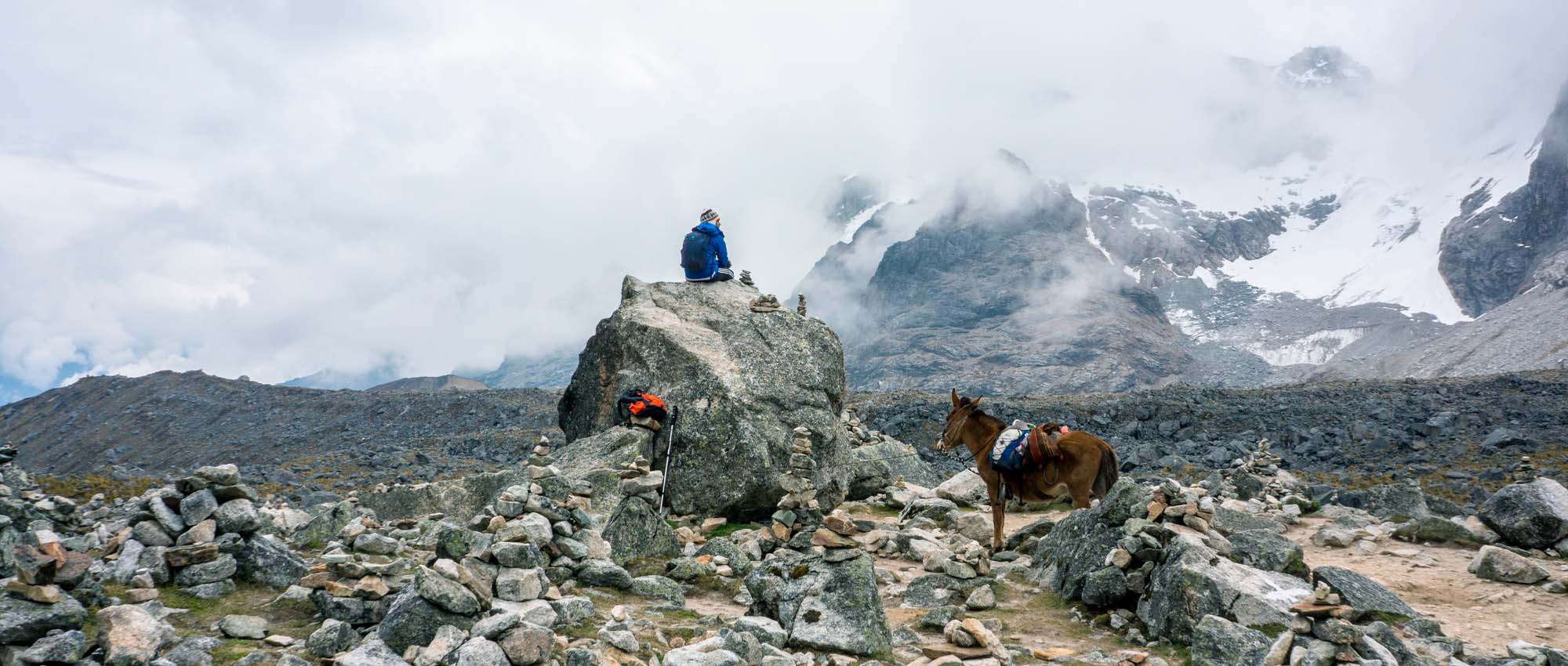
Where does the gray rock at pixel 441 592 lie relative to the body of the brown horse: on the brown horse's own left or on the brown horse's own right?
on the brown horse's own left

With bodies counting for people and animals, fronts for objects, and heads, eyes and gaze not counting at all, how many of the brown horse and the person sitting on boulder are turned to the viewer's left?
1

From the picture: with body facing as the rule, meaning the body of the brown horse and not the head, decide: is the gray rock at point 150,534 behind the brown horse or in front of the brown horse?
in front

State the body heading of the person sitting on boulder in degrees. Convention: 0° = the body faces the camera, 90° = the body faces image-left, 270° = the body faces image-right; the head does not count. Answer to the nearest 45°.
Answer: approximately 225°

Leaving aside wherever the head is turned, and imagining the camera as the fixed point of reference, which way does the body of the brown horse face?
to the viewer's left

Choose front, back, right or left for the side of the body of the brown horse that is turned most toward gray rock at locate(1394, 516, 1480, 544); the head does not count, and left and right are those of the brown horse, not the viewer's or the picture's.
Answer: back

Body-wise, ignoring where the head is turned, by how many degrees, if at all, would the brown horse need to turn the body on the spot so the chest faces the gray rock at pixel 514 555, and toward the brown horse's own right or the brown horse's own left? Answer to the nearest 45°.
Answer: approximately 45° to the brown horse's own left

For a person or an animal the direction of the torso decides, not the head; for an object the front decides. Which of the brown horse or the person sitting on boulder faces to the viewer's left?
the brown horse

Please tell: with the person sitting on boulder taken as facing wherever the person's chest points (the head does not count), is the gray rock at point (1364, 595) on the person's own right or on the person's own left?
on the person's own right

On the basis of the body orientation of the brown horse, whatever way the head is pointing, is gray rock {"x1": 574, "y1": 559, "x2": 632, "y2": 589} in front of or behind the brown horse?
in front

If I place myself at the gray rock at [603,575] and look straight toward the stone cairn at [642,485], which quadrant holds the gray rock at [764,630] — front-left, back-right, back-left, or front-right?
back-right

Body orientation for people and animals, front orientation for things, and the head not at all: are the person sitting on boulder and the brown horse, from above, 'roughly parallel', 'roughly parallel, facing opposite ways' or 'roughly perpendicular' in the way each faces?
roughly perpendicular
